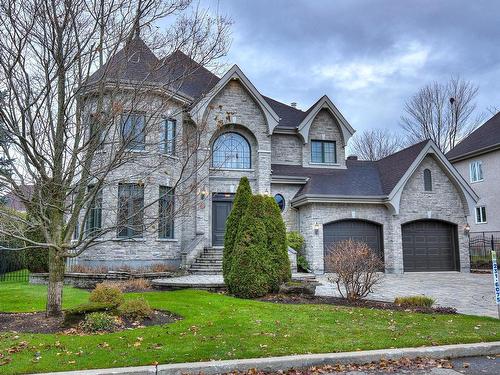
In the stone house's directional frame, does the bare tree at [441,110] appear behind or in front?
behind

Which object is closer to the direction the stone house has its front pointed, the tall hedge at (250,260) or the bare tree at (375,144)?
the tall hedge

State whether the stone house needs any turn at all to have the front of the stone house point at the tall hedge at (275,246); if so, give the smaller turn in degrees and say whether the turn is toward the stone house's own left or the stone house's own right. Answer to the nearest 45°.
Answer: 0° — it already faces it

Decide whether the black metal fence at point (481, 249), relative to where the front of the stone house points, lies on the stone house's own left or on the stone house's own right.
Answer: on the stone house's own left

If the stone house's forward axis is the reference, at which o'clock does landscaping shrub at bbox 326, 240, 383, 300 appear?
The landscaping shrub is roughly at 12 o'clock from the stone house.

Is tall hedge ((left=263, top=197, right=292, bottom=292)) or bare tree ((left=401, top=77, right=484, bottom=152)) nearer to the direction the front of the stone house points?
the tall hedge

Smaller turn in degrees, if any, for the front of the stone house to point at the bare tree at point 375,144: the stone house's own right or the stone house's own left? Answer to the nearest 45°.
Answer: approximately 180°

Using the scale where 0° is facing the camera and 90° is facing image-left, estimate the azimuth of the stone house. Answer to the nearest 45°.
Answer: approximately 0°

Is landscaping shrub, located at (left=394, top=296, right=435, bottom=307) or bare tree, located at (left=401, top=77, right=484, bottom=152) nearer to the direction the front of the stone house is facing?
the landscaping shrub

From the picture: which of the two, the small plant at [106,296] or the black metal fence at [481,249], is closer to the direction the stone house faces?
the small plant
